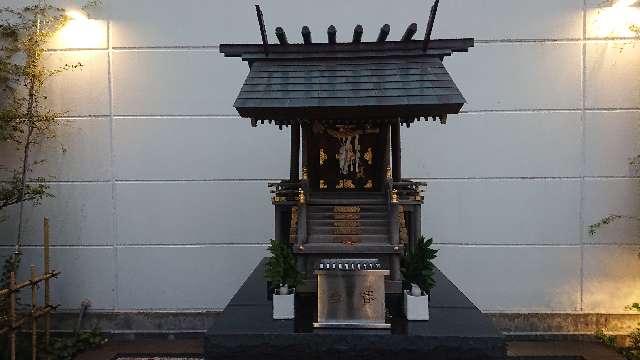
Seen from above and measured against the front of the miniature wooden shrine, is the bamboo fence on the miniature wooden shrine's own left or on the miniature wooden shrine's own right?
on the miniature wooden shrine's own right

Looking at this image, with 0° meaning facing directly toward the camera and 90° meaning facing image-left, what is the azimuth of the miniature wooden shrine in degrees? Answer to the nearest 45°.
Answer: approximately 0°
